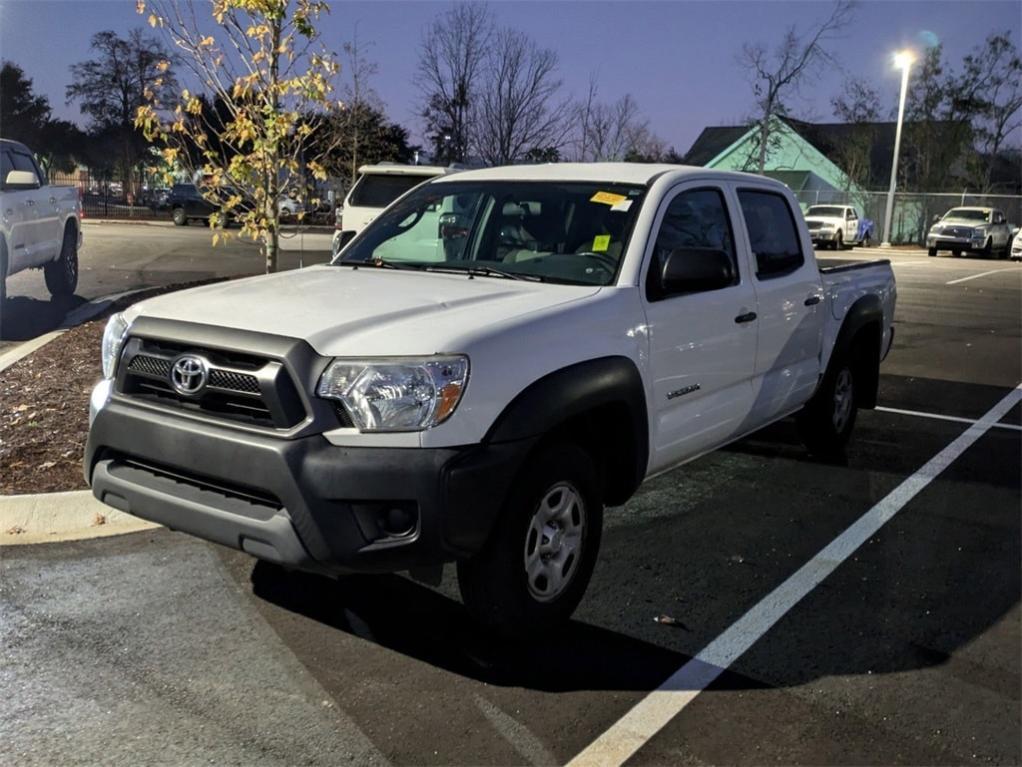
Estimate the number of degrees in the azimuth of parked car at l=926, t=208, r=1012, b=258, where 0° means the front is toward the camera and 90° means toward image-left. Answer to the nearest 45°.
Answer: approximately 45°

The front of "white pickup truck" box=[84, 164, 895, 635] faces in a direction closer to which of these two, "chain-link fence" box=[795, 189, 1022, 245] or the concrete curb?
the concrete curb

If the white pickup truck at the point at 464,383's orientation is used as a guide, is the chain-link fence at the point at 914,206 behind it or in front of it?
behind

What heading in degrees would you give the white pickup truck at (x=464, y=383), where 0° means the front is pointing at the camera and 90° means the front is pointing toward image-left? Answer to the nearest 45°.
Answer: approximately 45°

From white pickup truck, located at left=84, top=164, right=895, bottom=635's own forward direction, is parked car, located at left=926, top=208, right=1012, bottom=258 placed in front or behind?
behind

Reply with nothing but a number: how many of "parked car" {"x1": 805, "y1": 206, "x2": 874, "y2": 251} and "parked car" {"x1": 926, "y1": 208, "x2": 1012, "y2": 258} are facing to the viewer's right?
0

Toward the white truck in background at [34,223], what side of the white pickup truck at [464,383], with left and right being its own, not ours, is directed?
right

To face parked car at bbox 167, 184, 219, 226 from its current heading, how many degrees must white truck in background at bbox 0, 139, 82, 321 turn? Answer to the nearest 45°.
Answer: approximately 135° to its right

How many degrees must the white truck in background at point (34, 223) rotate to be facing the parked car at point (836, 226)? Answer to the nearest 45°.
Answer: approximately 180°

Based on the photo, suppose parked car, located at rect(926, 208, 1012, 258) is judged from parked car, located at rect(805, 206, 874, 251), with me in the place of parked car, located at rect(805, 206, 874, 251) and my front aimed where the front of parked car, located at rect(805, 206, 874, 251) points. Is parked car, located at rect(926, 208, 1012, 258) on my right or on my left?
on my left

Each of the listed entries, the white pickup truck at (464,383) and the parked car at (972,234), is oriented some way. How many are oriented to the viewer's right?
0

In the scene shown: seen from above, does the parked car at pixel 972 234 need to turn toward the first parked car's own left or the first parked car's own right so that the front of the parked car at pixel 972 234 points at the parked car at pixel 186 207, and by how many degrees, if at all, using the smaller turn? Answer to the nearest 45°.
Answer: approximately 45° to the first parked car's own right
